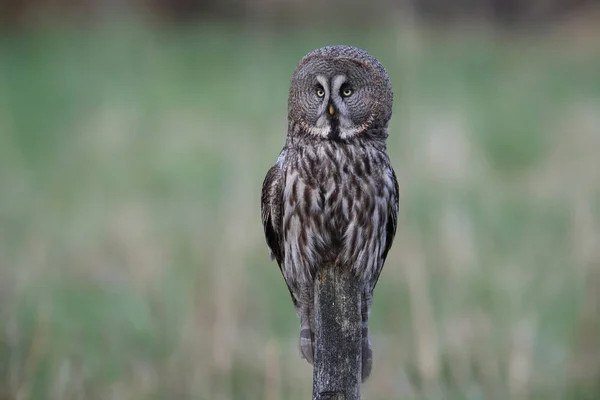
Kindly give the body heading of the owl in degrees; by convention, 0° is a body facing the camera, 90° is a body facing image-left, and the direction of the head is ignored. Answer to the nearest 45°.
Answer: approximately 0°
